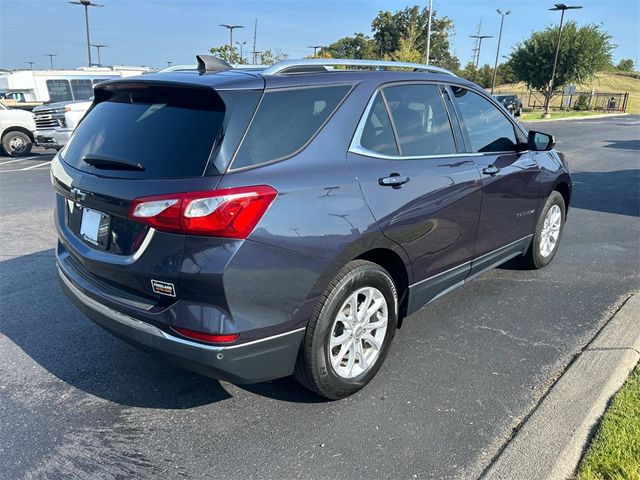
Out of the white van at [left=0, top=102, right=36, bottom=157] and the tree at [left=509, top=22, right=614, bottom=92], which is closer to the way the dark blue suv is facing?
the tree

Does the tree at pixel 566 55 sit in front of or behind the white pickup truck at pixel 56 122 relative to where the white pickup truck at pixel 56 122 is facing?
behind

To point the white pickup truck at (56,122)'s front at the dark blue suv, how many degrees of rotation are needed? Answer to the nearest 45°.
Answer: approximately 45° to its left

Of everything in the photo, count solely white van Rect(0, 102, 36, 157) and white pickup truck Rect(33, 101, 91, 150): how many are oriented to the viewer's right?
1

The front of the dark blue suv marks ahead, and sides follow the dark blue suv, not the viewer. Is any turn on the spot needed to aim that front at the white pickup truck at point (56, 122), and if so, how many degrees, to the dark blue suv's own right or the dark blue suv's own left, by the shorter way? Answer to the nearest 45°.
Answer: approximately 90° to the dark blue suv's own left

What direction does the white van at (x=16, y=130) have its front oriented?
to the viewer's right

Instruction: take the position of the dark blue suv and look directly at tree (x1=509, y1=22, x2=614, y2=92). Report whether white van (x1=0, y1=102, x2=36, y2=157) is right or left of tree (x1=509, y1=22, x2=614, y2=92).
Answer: left

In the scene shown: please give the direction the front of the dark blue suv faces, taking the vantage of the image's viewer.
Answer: facing away from the viewer and to the right of the viewer

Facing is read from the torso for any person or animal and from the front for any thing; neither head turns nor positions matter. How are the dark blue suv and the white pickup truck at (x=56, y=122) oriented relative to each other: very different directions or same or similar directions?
very different directions

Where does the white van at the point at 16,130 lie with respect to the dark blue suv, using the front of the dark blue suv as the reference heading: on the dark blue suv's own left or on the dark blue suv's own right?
on the dark blue suv's own left
